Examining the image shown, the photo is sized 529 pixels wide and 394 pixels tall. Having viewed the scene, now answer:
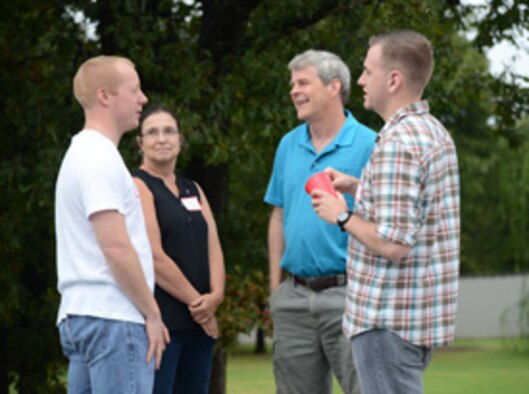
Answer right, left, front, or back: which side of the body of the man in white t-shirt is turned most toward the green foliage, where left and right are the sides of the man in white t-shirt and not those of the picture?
left

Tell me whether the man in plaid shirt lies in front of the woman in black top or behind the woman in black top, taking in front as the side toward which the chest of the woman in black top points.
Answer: in front

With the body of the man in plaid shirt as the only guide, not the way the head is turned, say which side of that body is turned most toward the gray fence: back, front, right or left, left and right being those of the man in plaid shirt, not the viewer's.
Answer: right

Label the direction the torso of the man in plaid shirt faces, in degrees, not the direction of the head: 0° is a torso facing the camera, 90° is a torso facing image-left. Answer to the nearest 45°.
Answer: approximately 90°

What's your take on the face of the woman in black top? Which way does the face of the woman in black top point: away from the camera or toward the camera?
toward the camera

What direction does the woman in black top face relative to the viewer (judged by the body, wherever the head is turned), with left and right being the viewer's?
facing the viewer and to the right of the viewer

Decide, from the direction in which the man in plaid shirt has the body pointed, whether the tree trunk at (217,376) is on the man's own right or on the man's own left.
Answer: on the man's own right

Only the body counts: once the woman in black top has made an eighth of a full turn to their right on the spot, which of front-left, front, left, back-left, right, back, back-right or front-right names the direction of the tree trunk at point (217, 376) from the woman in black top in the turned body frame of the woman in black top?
back

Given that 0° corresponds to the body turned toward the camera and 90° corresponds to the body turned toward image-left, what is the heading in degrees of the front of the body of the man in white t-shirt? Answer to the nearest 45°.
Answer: approximately 270°

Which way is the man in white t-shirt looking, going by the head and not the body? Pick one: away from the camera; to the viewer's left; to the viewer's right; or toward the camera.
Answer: to the viewer's right

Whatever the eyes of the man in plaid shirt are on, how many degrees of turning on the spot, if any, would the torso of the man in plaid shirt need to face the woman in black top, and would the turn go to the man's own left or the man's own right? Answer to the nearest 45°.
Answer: approximately 45° to the man's own right
